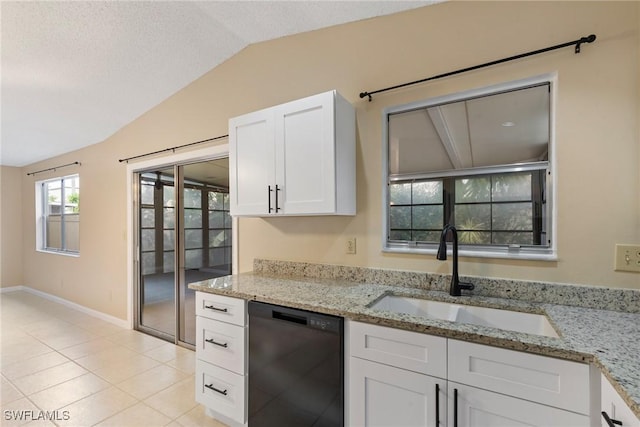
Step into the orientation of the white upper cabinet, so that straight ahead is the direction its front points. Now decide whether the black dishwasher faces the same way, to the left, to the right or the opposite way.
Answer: the same way

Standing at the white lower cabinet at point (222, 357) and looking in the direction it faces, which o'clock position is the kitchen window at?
The kitchen window is roughly at 8 o'clock from the white lower cabinet.

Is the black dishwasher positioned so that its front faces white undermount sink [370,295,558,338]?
no

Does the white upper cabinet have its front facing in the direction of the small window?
no

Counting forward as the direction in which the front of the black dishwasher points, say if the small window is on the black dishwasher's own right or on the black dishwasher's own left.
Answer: on the black dishwasher's own right

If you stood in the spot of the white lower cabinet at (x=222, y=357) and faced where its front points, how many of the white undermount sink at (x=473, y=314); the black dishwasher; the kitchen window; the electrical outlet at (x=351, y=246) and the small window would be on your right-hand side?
1

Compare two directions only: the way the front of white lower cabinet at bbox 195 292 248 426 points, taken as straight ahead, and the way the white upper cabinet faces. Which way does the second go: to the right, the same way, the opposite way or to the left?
the same way

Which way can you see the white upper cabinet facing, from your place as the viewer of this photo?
facing the viewer and to the left of the viewer

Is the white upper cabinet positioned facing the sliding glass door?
no

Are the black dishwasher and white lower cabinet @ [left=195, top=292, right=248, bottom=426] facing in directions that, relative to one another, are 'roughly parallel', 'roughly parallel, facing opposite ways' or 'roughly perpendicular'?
roughly parallel

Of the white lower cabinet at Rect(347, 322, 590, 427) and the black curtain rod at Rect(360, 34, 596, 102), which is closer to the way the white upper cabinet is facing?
the white lower cabinet

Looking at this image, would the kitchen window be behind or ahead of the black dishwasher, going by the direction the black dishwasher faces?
behind

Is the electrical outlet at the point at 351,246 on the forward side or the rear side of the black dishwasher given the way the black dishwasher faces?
on the rear side

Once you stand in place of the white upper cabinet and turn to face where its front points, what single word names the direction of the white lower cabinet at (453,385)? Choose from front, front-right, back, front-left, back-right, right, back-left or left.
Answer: left

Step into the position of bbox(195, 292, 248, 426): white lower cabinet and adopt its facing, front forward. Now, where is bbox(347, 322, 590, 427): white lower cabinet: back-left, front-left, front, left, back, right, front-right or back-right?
left

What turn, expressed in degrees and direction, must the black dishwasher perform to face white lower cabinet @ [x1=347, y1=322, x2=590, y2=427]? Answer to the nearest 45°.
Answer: approximately 90° to its left
